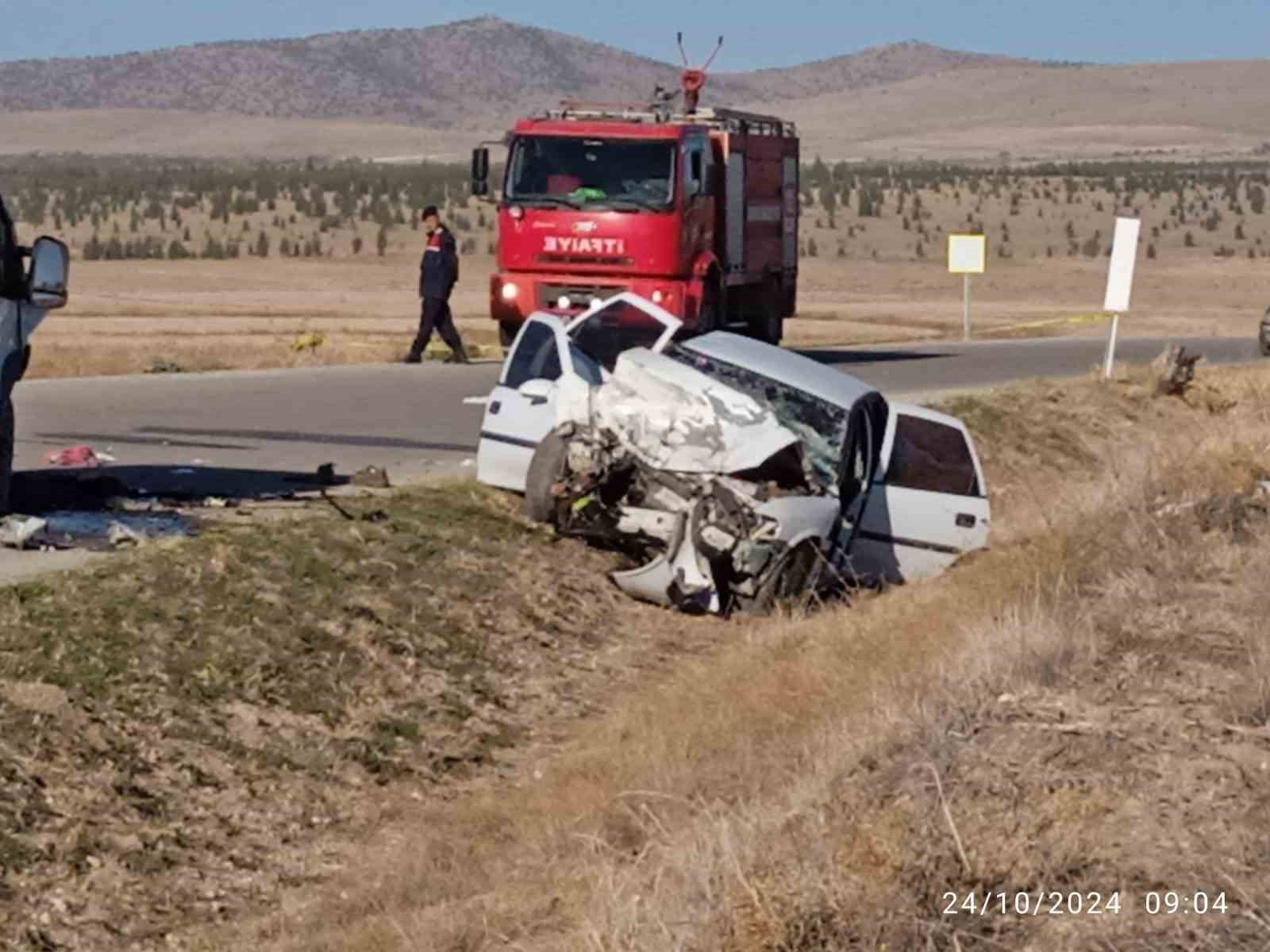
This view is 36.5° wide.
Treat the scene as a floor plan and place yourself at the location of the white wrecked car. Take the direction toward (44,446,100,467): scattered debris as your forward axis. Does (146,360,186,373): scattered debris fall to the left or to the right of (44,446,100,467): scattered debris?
right

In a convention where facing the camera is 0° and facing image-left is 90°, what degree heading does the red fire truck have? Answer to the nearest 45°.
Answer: approximately 45°

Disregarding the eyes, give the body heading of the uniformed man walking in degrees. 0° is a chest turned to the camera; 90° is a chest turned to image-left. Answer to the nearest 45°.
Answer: approximately 90°

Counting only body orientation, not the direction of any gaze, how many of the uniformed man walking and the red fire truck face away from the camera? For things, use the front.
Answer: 0

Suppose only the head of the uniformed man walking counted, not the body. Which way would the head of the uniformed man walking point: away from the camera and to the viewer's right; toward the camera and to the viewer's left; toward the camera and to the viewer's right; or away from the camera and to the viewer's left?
toward the camera and to the viewer's left

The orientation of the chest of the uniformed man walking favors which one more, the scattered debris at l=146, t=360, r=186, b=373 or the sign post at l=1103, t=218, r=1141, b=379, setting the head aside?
the scattered debris

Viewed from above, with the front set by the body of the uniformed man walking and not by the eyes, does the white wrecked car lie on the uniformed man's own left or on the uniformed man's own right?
on the uniformed man's own left

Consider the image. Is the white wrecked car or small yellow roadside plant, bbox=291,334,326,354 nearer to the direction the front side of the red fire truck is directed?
the white wrecked car

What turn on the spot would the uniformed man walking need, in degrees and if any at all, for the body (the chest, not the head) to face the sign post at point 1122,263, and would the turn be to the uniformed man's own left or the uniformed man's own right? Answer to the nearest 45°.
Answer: approximately 180°
